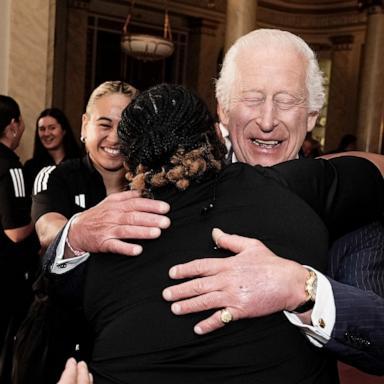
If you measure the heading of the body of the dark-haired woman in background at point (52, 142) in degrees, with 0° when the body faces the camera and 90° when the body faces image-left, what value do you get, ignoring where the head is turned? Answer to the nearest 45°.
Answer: approximately 45°

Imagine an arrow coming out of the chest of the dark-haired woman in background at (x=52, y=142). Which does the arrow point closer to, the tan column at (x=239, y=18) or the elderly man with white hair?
the elderly man with white hair

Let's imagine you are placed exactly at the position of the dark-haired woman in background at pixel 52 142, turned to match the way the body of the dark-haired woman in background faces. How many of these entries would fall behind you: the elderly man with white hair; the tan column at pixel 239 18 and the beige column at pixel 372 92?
2

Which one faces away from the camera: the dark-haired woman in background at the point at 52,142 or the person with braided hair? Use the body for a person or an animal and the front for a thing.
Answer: the person with braided hair

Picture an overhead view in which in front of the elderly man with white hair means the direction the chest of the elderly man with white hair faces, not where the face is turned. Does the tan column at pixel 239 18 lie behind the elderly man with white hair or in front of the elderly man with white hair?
behind

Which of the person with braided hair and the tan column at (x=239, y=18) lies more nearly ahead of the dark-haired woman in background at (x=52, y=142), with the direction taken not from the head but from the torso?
the person with braided hair

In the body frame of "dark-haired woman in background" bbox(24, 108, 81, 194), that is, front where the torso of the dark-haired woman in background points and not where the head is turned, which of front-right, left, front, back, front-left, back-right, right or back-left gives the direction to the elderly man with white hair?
front-left

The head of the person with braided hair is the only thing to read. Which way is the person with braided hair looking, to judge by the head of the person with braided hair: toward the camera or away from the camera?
away from the camera

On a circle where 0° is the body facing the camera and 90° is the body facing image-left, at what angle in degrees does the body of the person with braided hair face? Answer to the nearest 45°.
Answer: approximately 180°

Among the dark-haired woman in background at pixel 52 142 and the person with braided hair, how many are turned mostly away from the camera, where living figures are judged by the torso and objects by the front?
1

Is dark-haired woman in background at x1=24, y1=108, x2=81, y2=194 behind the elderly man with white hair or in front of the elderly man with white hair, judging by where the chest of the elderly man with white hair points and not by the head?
behind

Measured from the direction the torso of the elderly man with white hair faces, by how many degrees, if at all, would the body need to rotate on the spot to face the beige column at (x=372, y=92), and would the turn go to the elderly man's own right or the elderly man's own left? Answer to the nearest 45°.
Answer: approximately 180°

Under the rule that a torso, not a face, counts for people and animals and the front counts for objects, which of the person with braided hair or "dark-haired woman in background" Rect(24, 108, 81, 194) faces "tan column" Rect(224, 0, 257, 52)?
the person with braided hair

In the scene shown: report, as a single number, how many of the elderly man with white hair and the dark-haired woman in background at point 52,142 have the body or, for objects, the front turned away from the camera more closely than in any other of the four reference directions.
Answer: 0
